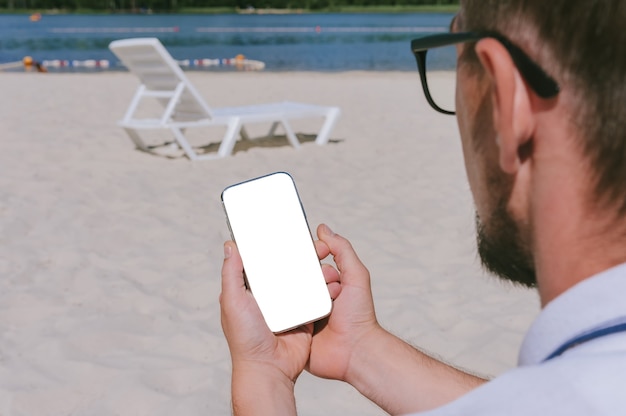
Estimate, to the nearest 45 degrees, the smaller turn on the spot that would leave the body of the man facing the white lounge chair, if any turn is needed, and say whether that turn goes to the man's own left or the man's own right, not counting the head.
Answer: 0° — they already face it

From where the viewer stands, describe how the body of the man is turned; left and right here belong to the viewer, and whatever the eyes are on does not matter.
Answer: facing away from the viewer and to the left of the viewer

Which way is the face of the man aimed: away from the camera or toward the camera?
away from the camera
